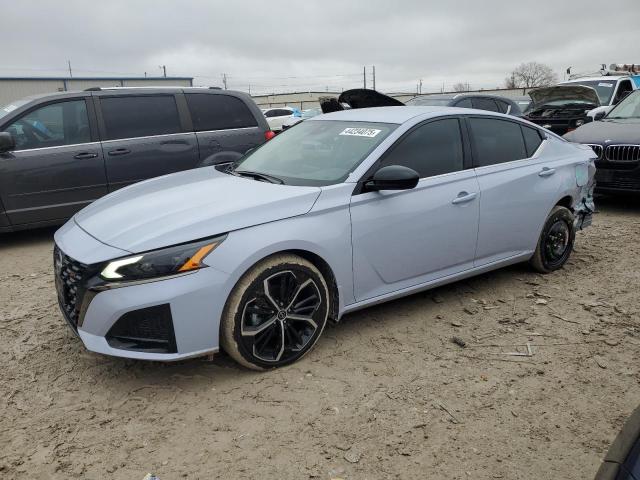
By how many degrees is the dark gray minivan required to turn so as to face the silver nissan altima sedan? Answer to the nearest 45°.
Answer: approximately 90° to its left

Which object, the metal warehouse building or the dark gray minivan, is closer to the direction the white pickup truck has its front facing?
the dark gray minivan

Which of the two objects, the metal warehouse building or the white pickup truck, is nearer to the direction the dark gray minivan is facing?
the metal warehouse building

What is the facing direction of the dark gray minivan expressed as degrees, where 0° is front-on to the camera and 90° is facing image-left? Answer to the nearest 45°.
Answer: approximately 90°

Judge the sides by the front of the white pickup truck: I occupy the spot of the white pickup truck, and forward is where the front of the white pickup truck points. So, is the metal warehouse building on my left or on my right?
on my right

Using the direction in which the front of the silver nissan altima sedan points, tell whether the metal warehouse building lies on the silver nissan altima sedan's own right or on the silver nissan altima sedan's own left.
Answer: on the silver nissan altima sedan's own right

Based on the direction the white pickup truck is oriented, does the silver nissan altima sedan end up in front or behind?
in front

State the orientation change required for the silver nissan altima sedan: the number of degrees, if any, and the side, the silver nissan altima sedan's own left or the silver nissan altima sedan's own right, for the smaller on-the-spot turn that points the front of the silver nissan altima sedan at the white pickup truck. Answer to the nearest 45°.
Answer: approximately 180°

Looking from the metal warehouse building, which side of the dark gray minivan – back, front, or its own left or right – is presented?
right
